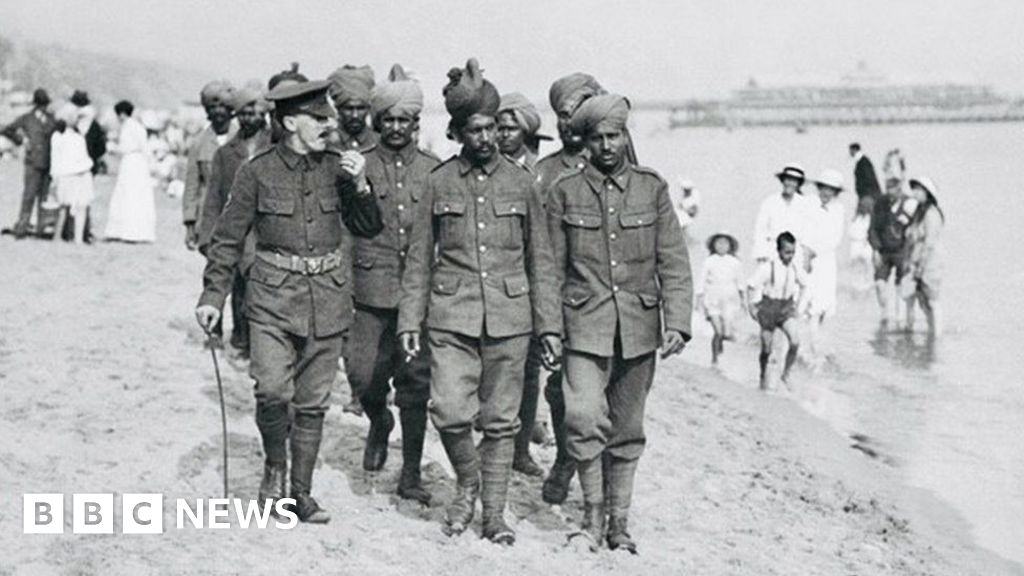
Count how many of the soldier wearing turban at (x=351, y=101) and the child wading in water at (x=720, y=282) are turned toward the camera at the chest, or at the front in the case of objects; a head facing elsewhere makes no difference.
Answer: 2

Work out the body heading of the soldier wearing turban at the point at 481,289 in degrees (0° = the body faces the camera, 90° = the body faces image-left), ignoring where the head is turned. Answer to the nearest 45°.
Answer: approximately 0°

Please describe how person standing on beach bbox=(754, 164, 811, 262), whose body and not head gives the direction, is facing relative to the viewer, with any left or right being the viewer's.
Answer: facing the viewer

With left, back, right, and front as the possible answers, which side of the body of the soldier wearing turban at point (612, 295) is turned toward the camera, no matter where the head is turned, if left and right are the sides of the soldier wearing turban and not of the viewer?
front

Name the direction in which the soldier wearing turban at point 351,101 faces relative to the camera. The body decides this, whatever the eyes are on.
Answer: toward the camera

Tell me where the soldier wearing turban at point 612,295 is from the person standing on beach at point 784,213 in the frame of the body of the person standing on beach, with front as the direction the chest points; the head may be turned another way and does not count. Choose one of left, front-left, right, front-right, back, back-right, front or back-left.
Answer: front
